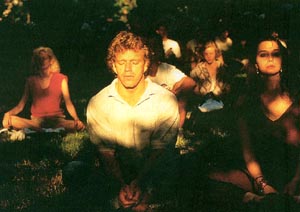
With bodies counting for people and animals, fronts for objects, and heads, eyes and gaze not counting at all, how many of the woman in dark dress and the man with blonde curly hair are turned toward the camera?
2

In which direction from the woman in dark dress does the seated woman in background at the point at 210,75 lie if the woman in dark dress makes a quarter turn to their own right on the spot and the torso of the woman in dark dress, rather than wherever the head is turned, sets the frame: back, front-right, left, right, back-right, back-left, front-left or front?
right

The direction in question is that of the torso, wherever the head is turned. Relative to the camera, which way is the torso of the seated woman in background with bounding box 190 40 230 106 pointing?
toward the camera

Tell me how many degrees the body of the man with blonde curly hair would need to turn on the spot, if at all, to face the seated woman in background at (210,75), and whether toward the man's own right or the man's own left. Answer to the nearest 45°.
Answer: approximately 180°

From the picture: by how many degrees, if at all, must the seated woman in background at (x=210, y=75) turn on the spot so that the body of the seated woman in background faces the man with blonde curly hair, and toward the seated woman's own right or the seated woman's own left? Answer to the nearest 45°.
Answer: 0° — they already face them

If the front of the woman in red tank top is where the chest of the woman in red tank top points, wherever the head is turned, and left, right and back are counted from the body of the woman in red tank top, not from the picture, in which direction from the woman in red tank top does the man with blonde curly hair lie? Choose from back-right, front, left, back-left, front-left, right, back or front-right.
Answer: front

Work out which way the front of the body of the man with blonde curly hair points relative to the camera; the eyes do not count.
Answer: toward the camera

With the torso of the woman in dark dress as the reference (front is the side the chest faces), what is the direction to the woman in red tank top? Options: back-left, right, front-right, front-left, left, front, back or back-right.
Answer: back-right

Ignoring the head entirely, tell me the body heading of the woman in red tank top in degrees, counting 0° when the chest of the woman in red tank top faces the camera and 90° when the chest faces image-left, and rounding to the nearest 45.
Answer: approximately 0°
